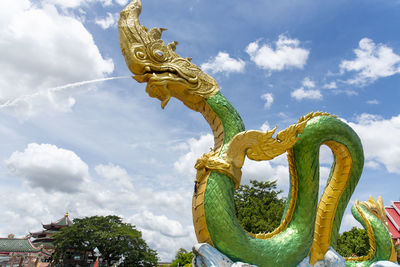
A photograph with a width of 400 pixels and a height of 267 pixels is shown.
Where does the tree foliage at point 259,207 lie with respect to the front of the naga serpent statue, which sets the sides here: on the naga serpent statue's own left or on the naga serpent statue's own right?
on the naga serpent statue's own right

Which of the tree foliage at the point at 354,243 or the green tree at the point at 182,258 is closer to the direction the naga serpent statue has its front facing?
the green tree

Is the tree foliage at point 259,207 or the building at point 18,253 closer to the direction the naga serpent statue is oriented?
the building

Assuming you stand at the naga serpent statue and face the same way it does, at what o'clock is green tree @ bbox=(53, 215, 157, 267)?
The green tree is roughly at 2 o'clock from the naga serpent statue.

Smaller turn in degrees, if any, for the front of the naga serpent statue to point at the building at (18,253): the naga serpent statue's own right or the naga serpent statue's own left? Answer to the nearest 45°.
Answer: approximately 45° to the naga serpent statue's own right

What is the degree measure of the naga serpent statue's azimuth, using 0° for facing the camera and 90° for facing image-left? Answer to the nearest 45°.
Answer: approximately 90°

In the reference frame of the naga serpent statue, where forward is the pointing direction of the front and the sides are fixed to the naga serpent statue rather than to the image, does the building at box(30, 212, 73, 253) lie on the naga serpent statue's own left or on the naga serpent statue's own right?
on the naga serpent statue's own right

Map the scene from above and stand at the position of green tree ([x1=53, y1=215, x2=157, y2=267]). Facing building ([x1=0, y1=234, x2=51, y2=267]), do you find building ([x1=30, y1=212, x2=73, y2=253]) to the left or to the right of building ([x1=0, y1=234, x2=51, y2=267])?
right

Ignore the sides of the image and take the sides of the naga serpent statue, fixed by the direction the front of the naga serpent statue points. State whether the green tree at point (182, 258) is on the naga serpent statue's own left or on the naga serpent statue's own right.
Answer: on the naga serpent statue's own right
